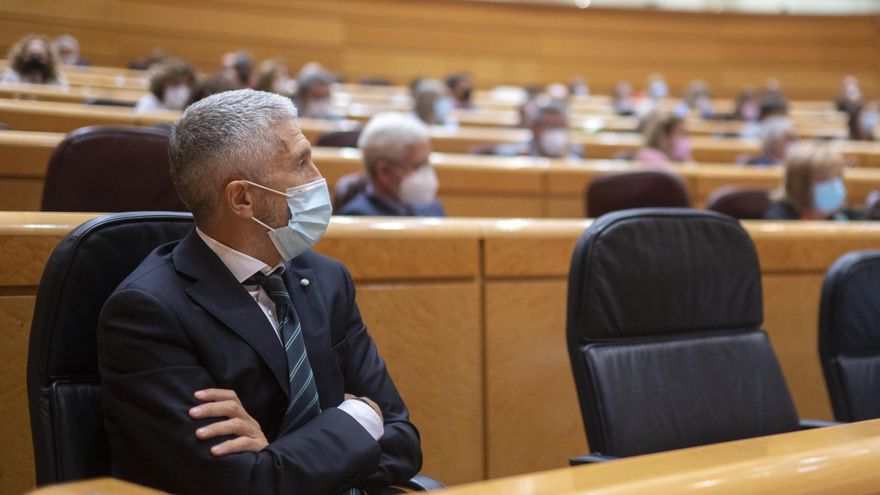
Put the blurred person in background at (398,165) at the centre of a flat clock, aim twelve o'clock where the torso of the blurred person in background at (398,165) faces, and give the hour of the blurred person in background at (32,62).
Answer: the blurred person in background at (32,62) is roughly at 5 o'clock from the blurred person in background at (398,165).

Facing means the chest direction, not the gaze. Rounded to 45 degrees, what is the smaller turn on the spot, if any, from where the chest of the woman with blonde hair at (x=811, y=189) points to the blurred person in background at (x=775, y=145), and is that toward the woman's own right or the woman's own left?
approximately 135° to the woman's own left

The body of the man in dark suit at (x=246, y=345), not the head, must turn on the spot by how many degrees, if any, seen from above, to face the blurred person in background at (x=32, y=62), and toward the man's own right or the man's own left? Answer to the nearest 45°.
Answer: approximately 135° to the man's own left

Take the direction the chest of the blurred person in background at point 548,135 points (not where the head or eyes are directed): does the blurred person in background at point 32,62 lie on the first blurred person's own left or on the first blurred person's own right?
on the first blurred person's own right

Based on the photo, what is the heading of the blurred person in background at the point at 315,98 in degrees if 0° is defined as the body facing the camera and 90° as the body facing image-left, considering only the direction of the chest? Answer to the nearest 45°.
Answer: approximately 315°

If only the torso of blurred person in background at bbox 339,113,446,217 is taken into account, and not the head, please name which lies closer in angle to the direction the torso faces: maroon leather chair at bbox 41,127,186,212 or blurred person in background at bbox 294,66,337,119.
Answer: the maroon leather chair

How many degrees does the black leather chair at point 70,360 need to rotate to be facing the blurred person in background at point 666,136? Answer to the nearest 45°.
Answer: approximately 90° to its left

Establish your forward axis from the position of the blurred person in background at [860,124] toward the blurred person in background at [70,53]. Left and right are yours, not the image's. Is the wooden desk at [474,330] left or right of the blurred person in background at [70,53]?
left

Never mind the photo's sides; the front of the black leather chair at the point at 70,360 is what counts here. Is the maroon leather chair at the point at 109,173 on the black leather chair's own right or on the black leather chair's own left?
on the black leather chair's own left

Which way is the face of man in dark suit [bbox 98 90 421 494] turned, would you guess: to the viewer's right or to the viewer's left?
to the viewer's right
